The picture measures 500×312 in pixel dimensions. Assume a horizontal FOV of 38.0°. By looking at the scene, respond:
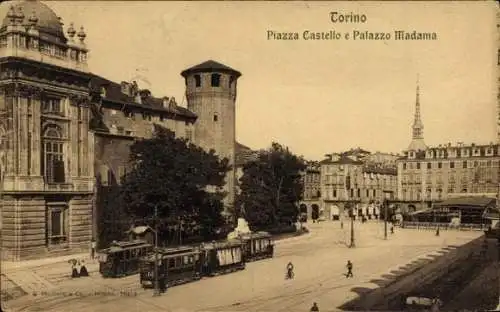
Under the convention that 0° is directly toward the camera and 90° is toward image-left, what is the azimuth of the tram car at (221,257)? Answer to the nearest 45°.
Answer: approximately 45°

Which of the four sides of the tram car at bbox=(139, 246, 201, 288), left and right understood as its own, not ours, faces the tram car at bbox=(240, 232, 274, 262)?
back

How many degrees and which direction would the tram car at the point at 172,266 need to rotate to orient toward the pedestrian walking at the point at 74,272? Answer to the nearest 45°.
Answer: approximately 45° to its right

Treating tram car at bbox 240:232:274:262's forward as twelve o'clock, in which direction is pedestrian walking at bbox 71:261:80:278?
The pedestrian walking is roughly at 12 o'clock from the tram car.
